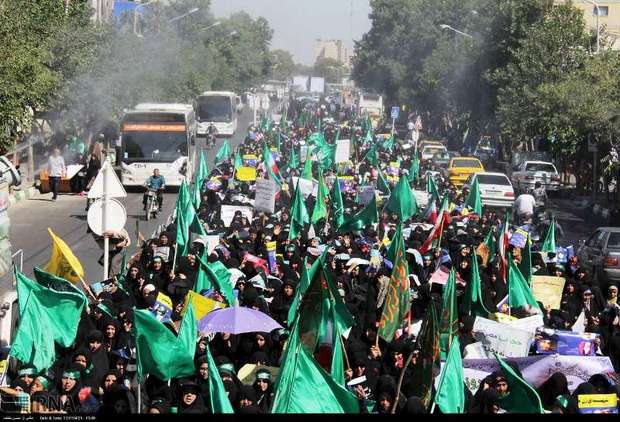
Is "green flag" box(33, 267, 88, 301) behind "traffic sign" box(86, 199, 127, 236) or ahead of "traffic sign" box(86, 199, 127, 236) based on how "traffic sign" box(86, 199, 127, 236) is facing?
behind

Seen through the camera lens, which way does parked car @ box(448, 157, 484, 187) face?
facing away from the viewer

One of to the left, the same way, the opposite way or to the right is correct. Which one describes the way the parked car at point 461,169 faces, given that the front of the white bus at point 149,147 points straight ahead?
the opposite way

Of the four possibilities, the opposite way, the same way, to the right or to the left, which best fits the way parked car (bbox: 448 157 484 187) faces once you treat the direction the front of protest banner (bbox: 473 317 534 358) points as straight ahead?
the opposite way

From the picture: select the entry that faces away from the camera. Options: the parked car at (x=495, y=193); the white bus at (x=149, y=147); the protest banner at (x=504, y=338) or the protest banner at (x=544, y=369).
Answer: the parked car

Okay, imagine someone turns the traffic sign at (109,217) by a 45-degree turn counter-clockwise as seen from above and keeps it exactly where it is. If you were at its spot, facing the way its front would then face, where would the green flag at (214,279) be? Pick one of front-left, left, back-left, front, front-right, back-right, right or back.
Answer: back

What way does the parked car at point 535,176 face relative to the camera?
away from the camera

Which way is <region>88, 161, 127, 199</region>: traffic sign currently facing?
away from the camera

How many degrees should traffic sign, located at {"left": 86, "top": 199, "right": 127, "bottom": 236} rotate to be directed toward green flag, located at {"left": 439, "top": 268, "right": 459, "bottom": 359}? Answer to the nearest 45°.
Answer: approximately 135° to its right

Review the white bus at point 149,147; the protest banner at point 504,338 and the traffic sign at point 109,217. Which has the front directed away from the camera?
the traffic sign
